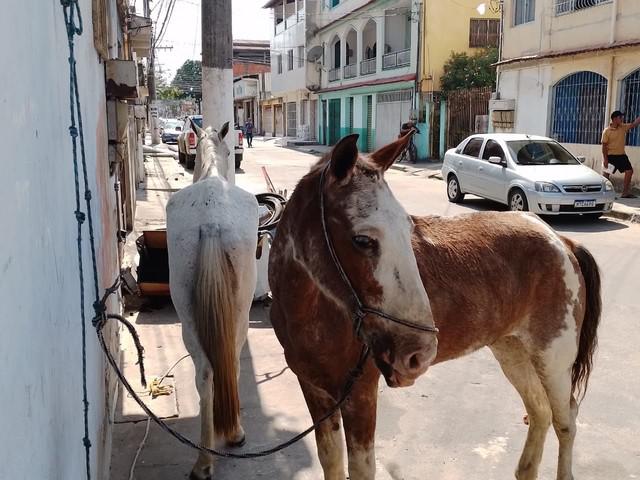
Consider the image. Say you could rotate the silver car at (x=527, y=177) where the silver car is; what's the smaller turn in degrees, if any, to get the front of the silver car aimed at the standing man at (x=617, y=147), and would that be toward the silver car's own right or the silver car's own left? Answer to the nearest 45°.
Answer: approximately 90° to the silver car's own left

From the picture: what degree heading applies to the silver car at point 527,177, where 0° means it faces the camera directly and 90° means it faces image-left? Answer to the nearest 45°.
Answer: approximately 315°

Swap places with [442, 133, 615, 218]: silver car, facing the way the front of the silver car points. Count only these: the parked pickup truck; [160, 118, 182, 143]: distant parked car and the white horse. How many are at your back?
2

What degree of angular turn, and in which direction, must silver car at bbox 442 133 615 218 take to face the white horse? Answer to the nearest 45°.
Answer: approximately 45° to its right

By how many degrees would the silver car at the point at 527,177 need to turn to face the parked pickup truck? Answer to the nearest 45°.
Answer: approximately 180°

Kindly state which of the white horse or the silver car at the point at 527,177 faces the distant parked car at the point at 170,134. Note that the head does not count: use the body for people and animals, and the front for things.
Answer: the white horse

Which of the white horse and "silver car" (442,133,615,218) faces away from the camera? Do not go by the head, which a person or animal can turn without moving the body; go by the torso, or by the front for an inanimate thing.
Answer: the white horse

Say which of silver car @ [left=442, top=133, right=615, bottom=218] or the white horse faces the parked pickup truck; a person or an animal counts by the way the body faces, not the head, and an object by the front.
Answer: the white horse

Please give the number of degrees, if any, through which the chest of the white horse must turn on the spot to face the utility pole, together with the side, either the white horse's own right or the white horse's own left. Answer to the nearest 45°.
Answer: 0° — it already faces it

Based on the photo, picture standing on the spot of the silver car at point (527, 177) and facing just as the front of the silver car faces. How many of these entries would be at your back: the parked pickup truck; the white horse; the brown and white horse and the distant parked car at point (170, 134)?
2

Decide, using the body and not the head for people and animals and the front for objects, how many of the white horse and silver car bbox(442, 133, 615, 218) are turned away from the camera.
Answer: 1

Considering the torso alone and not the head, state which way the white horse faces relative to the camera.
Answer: away from the camera

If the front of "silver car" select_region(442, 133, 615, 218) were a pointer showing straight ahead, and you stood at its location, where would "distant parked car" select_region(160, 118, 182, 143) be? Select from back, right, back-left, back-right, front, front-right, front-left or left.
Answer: back
